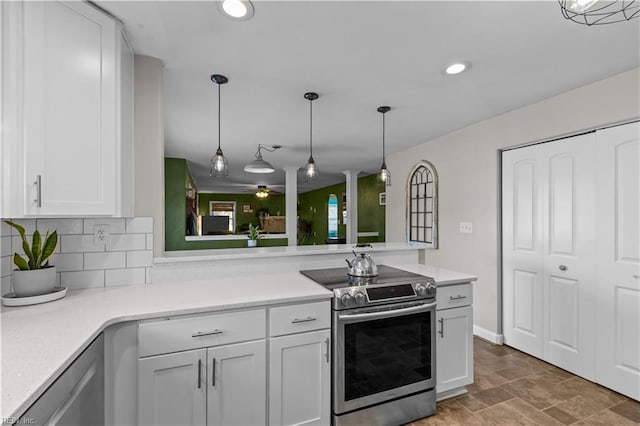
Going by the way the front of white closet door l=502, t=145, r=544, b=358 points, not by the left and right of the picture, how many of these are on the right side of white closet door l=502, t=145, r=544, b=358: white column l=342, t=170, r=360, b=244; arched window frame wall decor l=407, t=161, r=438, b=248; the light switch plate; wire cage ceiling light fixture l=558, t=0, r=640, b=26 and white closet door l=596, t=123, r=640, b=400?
3

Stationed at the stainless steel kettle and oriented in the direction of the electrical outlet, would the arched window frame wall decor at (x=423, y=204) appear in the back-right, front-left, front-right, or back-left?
back-right

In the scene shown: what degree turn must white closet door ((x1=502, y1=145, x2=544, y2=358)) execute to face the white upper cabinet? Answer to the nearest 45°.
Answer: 0° — it already faces it

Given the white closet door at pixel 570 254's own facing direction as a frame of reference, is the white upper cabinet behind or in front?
in front

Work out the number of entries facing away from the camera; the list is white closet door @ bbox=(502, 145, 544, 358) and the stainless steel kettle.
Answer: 0

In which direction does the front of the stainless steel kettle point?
to the viewer's left

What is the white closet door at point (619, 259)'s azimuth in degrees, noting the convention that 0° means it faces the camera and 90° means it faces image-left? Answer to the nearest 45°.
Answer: approximately 45°

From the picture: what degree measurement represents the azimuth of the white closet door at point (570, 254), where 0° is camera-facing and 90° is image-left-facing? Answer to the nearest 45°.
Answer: approximately 45°

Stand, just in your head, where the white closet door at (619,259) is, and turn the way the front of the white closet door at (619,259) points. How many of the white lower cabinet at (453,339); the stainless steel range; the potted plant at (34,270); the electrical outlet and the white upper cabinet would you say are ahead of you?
5

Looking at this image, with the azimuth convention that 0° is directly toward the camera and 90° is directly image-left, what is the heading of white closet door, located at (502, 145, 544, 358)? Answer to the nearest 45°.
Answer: approximately 45°

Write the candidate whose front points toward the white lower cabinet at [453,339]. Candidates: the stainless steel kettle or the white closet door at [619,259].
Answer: the white closet door

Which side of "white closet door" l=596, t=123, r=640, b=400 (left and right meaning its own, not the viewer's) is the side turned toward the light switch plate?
right
